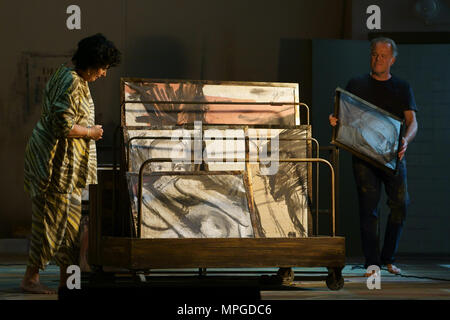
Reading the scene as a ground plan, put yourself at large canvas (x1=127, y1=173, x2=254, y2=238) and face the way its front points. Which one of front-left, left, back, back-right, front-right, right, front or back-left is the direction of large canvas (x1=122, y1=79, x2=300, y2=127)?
back

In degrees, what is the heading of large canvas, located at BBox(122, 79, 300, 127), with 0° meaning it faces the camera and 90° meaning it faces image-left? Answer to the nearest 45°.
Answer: approximately 0°

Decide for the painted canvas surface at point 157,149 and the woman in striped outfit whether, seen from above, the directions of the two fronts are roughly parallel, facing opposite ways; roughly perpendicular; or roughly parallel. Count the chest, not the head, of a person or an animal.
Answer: roughly perpendicular

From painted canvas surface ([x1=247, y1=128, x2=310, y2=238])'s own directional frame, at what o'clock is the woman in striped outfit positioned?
The woman in striped outfit is roughly at 2 o'clock from the painted canvas surface.

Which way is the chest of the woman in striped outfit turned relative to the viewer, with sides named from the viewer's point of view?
facing to the right of the viewer

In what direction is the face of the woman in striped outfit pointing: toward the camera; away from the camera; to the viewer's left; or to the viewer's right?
to the viewer's right
